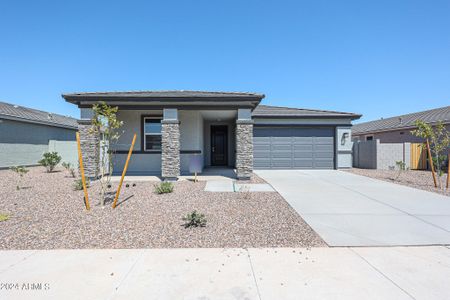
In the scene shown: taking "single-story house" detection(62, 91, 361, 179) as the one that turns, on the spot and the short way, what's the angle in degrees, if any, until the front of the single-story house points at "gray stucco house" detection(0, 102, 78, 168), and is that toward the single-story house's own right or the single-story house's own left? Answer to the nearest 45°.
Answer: approximately 90° to the single-story house's own right

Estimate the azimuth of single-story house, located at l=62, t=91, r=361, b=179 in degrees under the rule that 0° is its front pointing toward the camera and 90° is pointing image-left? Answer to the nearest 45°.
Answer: approximately 0°

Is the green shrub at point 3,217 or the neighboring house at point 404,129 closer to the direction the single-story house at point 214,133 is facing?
the green shrub

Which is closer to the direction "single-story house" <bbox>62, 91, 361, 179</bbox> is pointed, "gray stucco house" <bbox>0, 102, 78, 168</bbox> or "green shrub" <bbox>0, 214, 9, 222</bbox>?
the green shrub

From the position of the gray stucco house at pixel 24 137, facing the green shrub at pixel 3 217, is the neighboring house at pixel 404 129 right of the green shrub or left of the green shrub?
left

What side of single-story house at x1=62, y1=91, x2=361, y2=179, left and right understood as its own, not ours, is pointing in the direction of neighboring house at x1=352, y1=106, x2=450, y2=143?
left

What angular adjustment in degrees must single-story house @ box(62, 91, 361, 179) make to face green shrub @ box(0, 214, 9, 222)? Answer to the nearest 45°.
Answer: approximately 45° to its right

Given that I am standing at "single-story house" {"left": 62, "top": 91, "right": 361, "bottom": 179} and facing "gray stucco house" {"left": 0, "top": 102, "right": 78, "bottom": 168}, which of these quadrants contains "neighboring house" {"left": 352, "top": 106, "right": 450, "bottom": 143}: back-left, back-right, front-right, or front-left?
back-right
